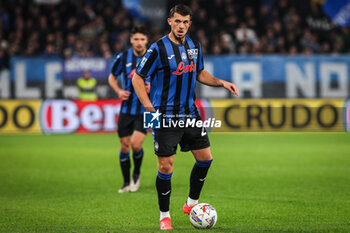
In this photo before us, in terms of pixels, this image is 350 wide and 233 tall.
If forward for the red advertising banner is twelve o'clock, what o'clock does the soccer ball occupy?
The soccer ball is roughly at 12 o'clock from the red advertising banner.

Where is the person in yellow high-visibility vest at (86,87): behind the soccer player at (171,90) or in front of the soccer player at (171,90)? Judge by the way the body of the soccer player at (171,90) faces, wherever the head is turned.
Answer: behind

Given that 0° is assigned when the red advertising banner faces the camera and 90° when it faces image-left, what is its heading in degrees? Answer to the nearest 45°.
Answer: approximately 0°

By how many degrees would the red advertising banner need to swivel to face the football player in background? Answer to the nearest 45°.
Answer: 0° — it already faces them

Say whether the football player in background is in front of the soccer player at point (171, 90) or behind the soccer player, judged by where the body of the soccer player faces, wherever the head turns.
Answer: behind

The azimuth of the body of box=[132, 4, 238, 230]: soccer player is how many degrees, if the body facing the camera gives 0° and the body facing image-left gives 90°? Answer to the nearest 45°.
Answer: approximately 315°

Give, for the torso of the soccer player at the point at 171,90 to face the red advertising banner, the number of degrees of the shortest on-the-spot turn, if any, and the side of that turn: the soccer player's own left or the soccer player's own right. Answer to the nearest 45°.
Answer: approximately 135° to the soccer player's own left

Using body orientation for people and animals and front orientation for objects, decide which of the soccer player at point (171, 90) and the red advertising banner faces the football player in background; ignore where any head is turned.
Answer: the red advertising banner
